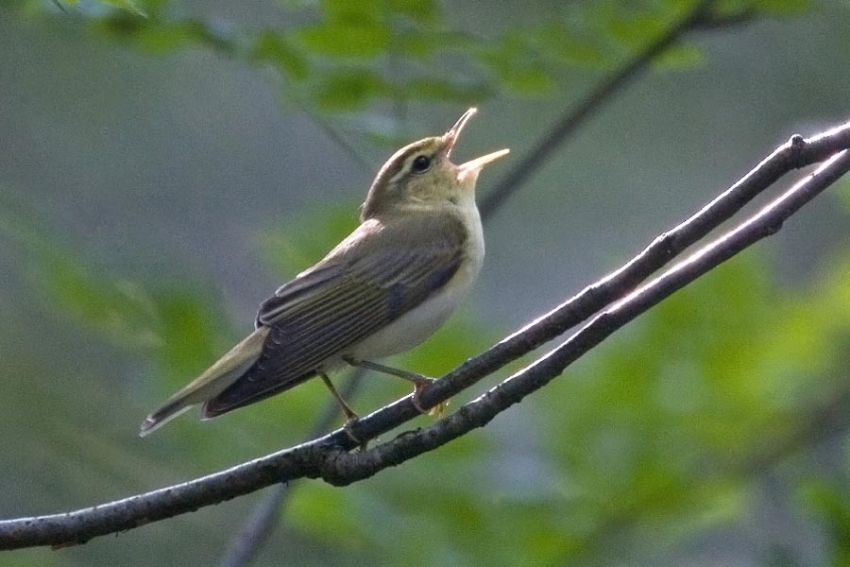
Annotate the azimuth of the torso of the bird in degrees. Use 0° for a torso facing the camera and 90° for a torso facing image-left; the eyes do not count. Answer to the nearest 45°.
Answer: approximately 270°
